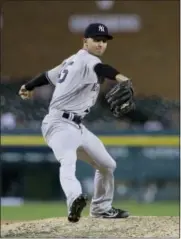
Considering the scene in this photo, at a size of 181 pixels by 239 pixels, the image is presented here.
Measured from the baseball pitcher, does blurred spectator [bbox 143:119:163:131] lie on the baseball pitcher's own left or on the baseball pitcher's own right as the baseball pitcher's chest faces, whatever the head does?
on the baseball pitcher's own left

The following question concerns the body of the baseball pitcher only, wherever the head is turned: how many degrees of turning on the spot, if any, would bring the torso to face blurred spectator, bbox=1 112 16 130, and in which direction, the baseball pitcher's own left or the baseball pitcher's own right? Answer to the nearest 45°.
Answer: approximately 90° to the baseball pitcher's own left

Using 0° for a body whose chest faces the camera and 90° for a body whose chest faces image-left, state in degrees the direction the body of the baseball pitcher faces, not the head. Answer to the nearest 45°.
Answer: approximately 270°
